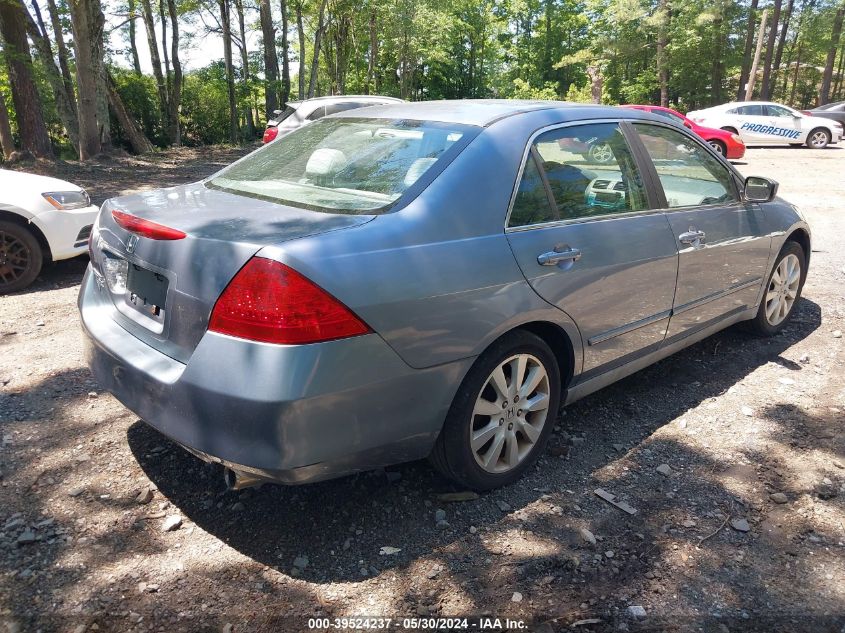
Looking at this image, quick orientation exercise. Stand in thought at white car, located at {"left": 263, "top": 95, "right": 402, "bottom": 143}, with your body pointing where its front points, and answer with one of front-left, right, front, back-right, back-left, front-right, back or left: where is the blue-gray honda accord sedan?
back-right

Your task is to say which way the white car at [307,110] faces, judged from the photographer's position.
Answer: facing away from the viewer and to the right of the viewer

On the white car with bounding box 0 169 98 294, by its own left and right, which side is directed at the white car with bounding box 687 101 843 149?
front

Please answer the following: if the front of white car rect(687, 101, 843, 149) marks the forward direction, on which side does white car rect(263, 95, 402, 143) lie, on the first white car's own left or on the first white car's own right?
on the first white car's own right

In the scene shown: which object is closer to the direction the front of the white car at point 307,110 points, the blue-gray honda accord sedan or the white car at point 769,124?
the white car

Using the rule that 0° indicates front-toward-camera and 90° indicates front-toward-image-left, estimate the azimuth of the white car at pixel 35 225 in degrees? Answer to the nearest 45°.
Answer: approximately 270°

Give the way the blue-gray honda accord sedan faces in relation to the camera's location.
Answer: facing away from the viewer and to the right of the viewer

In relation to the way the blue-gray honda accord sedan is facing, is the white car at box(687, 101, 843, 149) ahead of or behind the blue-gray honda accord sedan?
ahead

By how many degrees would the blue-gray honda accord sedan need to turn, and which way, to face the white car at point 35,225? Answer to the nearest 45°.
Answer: approximately 90° to its left
